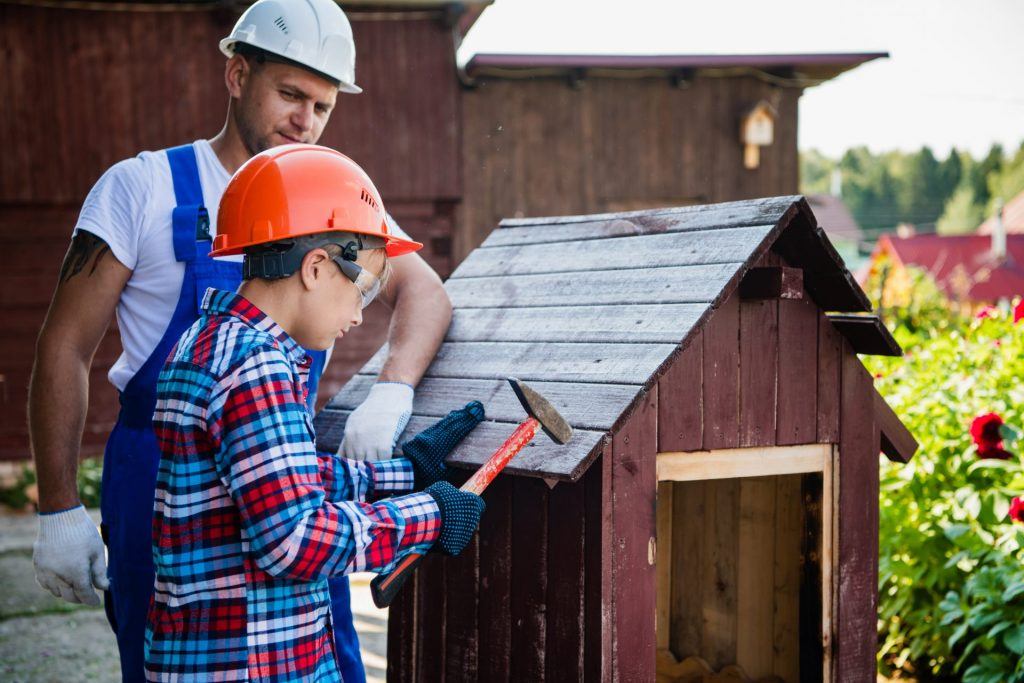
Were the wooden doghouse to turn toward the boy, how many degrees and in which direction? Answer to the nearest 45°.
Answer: approximately 90° to its right

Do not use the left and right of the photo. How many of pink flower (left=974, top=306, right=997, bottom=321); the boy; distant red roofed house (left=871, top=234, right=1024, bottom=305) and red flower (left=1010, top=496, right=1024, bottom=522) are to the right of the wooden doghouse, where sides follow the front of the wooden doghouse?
1

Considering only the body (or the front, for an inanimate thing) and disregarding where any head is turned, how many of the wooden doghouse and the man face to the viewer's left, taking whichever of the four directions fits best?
0

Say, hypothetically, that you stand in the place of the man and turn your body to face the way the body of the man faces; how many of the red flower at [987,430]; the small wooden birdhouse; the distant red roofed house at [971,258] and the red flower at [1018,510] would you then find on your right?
0

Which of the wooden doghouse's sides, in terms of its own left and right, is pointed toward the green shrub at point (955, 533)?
left

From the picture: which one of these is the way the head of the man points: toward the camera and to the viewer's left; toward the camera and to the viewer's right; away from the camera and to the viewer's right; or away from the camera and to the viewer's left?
toward the camera and to the viewer's right

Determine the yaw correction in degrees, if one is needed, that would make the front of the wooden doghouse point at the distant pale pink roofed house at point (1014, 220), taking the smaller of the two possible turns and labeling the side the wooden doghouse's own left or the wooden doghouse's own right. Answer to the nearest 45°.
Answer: approximately 135° to the wooden doghouse's own left

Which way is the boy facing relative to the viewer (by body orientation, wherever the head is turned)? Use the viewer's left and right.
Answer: facing to the right of the viewer

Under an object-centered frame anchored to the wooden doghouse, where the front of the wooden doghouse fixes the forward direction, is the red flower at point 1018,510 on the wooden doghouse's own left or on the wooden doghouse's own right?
on the wooden doghouse's own left

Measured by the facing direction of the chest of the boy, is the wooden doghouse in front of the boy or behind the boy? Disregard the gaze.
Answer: in front

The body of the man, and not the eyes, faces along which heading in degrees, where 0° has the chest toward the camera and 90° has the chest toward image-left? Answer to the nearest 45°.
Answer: approximately 315°

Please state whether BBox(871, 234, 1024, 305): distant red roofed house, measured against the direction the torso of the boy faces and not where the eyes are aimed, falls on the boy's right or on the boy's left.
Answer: on the boy's left

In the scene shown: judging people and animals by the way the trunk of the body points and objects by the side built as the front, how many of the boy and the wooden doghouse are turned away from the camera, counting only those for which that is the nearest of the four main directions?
0

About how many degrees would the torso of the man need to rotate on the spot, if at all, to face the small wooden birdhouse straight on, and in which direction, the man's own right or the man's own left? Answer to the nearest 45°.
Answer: approximately 90° to the man's own left

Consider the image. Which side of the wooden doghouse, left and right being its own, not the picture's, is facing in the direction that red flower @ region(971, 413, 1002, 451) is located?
left

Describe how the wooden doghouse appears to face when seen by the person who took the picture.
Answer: facing the viewer and to the right of the viewer

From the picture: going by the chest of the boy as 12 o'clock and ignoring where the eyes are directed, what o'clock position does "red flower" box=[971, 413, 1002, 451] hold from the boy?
The red flower is roughly at 11 o'clock from the boy.

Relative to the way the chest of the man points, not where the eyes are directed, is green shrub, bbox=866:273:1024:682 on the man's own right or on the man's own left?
on the man's own left

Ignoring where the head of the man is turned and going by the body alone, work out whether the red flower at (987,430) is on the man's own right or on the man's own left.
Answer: on the man's own left

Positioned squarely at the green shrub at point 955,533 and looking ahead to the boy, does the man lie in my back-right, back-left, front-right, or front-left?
front-right

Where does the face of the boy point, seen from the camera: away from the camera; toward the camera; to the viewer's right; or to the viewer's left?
to the viewer's right
